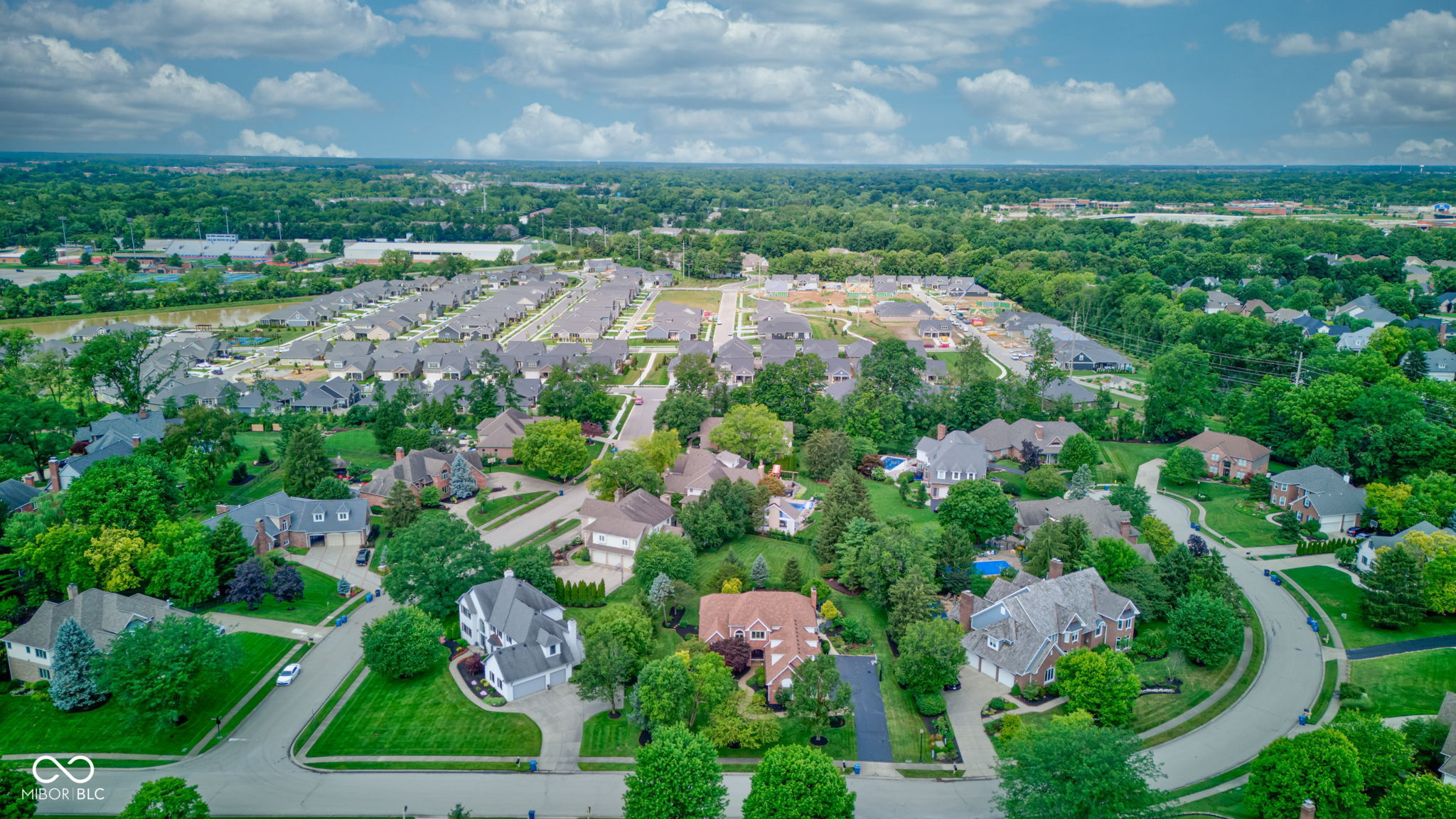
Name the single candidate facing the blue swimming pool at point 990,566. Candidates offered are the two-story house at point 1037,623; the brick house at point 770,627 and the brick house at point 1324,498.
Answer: the brick house at point 1324,498

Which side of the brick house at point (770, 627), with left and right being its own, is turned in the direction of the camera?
front

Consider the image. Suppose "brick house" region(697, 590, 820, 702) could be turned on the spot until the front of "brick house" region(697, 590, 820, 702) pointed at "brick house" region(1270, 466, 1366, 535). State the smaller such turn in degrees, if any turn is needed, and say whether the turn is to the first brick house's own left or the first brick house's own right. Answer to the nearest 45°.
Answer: approximately 135° to the first brick house's own left

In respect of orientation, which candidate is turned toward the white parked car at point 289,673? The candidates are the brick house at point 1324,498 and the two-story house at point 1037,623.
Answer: the brick house

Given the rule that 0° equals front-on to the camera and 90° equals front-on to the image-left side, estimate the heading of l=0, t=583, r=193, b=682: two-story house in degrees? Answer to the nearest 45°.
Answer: approximately 315°

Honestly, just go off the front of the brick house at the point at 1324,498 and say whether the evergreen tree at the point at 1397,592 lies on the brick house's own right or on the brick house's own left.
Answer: on the brick house's own left

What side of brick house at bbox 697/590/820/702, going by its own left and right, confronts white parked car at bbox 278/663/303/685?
right

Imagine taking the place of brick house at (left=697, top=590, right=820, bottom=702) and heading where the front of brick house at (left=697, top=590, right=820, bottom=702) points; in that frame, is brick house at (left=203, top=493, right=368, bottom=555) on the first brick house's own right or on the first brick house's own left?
on the first brick house's own right

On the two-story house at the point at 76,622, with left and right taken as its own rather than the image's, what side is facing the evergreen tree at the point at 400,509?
left

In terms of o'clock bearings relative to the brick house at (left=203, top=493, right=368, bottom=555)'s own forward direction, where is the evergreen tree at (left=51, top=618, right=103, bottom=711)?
The evergreen tree is roughly at 1 o'clock from the brick house.

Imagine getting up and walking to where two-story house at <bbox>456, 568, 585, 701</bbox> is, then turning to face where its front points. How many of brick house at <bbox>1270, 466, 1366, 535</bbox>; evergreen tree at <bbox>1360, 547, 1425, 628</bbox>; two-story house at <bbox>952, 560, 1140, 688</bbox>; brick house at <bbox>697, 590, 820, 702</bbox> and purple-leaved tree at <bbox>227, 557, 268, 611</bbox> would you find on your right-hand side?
1

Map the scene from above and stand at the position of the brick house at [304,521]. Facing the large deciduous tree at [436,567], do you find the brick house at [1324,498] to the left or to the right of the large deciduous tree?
left

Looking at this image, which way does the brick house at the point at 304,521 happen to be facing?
toward the camera
